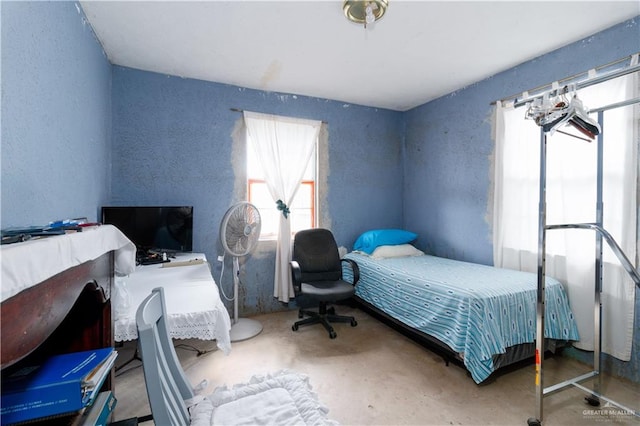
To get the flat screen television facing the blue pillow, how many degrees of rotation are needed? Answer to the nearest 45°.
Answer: approximately 90° to its left

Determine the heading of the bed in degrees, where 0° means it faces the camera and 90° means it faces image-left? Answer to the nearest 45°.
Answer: approximately 315°

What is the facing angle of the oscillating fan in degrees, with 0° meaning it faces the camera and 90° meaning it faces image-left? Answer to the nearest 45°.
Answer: approximately 315°

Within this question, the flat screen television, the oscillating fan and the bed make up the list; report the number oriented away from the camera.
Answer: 0

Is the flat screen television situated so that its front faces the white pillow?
no

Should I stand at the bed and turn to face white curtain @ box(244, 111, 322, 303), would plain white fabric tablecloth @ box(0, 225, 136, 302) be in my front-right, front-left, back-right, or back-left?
front-left

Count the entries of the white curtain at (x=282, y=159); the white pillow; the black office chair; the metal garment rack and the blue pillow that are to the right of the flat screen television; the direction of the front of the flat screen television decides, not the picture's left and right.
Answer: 0

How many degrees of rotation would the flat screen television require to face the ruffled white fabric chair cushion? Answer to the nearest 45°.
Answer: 0° — it already faces it

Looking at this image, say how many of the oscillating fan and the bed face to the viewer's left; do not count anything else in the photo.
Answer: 0

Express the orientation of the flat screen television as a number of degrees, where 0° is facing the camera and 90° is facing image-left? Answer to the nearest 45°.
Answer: approximately 0°

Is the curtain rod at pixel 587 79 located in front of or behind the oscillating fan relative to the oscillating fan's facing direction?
in front

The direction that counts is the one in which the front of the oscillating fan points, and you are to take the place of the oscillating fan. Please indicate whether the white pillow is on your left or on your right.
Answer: on your left

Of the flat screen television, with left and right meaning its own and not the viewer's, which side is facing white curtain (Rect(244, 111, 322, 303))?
left

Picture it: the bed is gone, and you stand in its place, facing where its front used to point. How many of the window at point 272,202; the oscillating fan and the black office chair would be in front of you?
0

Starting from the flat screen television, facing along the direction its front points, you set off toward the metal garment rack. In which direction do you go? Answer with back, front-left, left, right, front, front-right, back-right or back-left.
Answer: front-left

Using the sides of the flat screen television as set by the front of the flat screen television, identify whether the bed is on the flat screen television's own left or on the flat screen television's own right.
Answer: on the flat screen television's own left

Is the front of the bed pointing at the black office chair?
no

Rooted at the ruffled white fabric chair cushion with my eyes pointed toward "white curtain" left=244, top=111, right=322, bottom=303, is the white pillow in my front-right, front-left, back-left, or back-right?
front-right

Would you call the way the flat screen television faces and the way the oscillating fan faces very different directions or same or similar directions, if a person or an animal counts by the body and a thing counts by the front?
same or similar directions

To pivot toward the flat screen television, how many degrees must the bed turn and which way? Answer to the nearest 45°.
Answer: approximately 135° to its right
